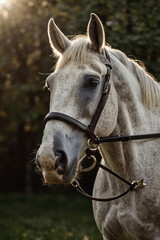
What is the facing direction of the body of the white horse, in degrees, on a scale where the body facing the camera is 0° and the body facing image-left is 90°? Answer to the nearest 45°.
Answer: approximately 45°
